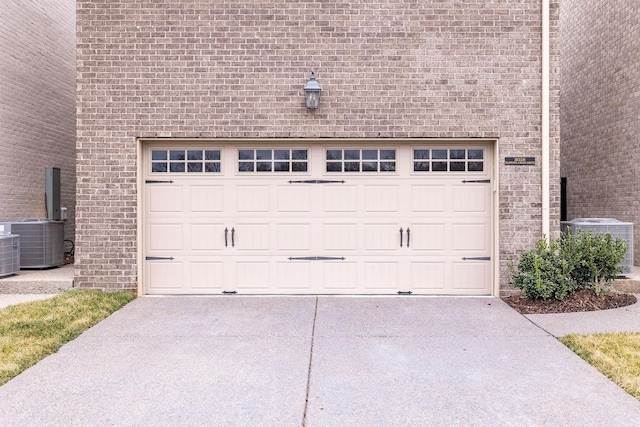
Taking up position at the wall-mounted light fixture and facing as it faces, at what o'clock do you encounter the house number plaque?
The house number plaque is roughly at 9 o'clock from the wall-mounted light fixture.

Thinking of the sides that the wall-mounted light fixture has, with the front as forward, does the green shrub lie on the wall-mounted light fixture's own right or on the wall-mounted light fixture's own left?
on the wall-mounted light fixture's own left

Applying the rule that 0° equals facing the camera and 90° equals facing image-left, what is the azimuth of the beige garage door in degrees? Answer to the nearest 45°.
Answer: approximately 0°

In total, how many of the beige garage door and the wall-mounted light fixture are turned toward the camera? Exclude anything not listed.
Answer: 2

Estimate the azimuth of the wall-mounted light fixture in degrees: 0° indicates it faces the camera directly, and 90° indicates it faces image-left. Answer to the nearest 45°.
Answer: approximately 0°
